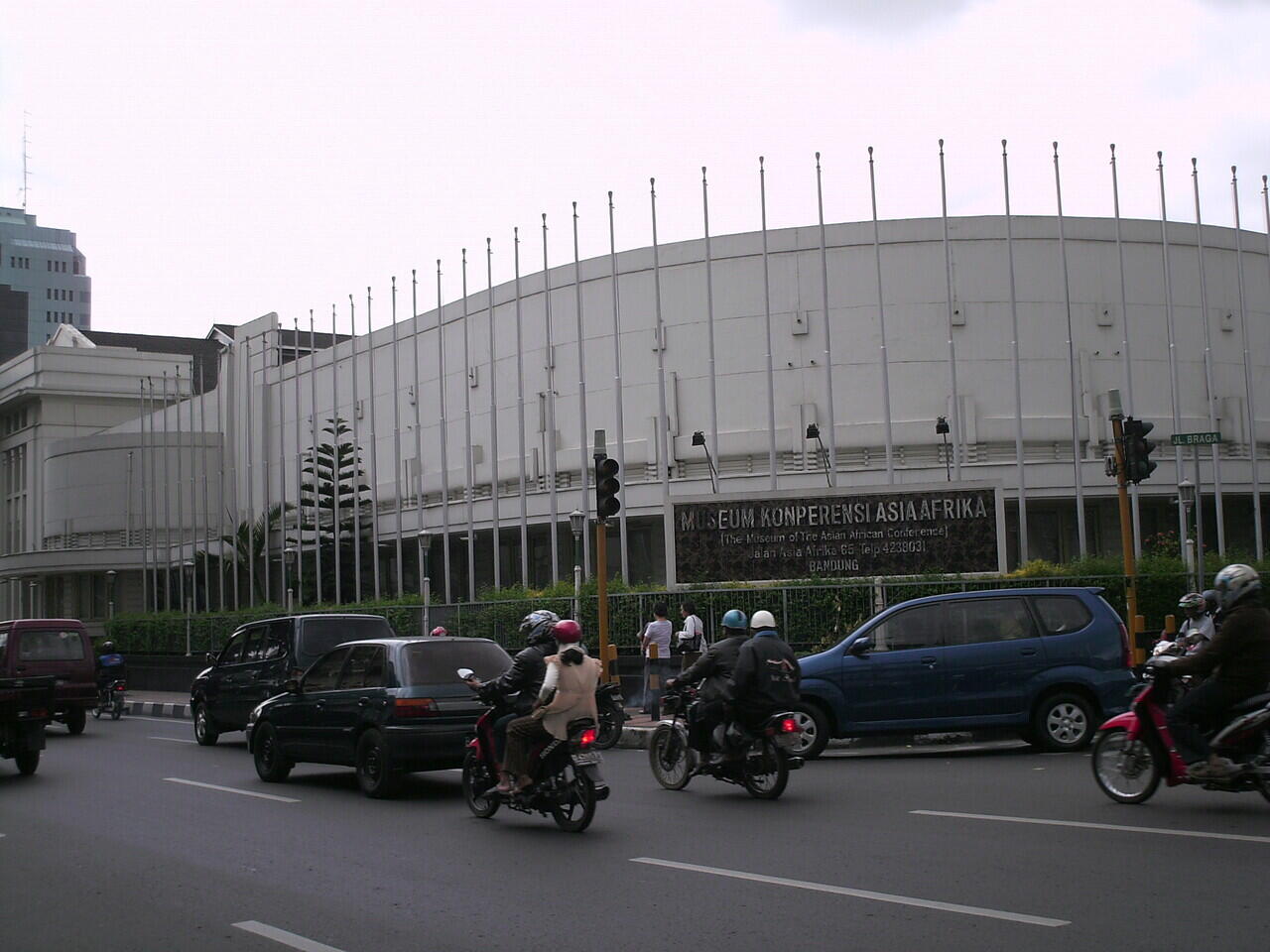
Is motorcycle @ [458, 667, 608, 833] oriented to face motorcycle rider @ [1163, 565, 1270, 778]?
no

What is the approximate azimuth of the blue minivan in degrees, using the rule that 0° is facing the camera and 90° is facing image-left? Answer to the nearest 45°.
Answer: approximately 90°

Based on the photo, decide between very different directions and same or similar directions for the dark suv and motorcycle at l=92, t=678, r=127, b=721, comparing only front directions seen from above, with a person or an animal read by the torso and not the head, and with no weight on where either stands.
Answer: same or similar directions

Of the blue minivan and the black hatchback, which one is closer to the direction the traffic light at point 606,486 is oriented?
the blue minivan

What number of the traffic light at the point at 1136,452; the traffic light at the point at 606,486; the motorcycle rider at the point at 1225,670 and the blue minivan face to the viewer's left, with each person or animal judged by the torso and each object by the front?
2

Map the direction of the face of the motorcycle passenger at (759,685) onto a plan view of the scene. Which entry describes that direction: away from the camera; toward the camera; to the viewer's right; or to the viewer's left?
away from the camera

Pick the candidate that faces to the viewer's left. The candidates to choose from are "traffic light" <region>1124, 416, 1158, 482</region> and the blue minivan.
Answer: the blue minivan

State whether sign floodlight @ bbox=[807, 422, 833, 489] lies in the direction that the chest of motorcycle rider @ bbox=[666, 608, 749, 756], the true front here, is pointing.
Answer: no

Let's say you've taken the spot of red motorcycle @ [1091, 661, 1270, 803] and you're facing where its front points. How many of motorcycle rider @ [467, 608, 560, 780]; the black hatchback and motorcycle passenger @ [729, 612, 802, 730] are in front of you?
3

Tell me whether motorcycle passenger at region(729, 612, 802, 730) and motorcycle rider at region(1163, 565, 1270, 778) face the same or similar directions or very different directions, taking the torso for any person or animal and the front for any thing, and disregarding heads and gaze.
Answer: same or similar directions

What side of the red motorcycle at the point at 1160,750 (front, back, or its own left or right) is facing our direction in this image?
left

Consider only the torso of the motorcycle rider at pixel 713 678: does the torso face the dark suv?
yes

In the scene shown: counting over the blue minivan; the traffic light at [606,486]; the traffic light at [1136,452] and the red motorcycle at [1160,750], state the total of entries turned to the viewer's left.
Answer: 2

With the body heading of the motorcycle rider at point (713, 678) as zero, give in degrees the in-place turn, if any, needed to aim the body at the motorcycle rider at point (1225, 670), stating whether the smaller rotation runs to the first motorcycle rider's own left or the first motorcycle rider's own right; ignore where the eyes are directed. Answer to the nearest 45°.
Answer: approximately 180°

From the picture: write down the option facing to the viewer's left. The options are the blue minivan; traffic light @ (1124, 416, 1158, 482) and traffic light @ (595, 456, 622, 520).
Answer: the blue minivan

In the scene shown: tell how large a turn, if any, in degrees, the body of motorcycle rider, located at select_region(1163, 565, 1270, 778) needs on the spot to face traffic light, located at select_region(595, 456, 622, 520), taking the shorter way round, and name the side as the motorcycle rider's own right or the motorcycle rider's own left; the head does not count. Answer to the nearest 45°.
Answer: approximately 45° to the motorcycle rider's own right

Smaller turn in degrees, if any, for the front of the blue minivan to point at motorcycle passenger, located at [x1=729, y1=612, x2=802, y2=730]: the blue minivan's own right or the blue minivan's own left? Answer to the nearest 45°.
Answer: approximately 45° to the blue minivan's own left

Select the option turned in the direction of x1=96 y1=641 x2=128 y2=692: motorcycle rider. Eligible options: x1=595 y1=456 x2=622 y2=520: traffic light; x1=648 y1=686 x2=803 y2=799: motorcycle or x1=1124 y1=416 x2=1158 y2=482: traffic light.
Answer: the motorcycle

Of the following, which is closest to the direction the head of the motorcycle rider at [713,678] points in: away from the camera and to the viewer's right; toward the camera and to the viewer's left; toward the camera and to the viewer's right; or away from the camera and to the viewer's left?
away from the camera and to the viewer's left
